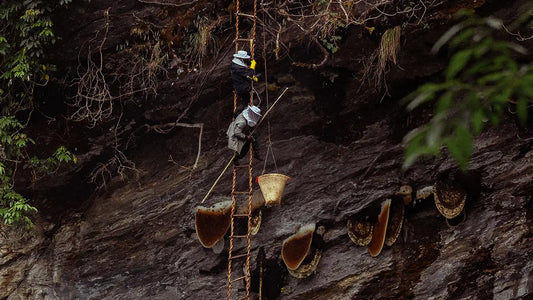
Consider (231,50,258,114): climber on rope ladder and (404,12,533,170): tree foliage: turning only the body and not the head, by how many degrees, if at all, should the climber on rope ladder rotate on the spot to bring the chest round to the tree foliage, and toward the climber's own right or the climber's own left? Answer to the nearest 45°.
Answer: approximately 90° to the climber's own right

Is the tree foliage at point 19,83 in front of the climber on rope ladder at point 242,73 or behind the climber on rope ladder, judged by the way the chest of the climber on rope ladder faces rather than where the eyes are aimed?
behind

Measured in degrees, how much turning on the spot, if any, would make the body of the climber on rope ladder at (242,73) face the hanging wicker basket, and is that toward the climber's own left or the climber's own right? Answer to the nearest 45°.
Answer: approximately 90° to the climber's own right

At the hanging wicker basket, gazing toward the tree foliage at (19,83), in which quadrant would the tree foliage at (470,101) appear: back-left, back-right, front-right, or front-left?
back-left
